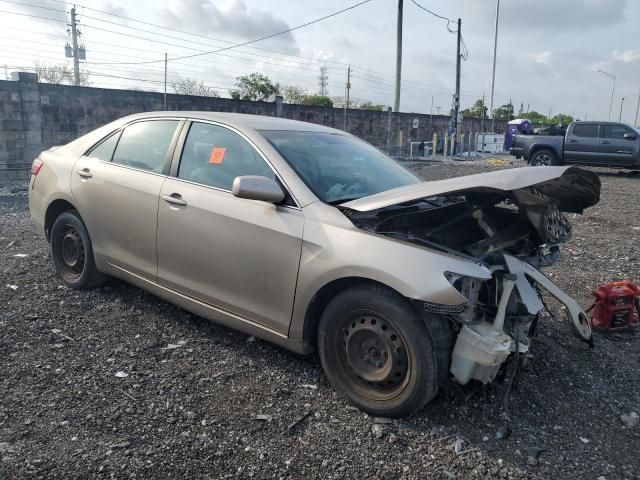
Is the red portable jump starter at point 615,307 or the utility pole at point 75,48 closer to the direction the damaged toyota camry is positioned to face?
the red portable jump starter

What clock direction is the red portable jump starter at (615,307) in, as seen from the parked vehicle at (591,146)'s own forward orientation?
The red portable jump starter is roughly at 3 o'clock from the parked vehicle.

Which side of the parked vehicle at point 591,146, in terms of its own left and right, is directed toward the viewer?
right

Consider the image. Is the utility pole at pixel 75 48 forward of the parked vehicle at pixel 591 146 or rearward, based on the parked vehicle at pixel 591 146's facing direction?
rearward

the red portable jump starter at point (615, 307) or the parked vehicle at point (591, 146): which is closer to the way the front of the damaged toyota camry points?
the red portable jump starter

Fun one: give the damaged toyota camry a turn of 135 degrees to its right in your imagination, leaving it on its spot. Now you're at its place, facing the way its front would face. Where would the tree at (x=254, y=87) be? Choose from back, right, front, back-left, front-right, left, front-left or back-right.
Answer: right

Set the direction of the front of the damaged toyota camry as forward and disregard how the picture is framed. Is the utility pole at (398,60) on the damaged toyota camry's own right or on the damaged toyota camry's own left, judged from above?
on the damaged toyota camry's own left

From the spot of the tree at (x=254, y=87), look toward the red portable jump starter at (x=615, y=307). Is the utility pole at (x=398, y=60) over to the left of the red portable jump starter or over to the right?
left

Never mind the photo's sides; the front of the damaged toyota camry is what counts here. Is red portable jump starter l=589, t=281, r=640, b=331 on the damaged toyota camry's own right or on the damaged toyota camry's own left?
on the damaged toyota camry's own left

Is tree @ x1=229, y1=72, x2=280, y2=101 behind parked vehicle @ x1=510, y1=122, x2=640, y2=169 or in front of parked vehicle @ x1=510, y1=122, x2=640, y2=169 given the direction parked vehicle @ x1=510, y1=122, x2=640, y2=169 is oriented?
behind
